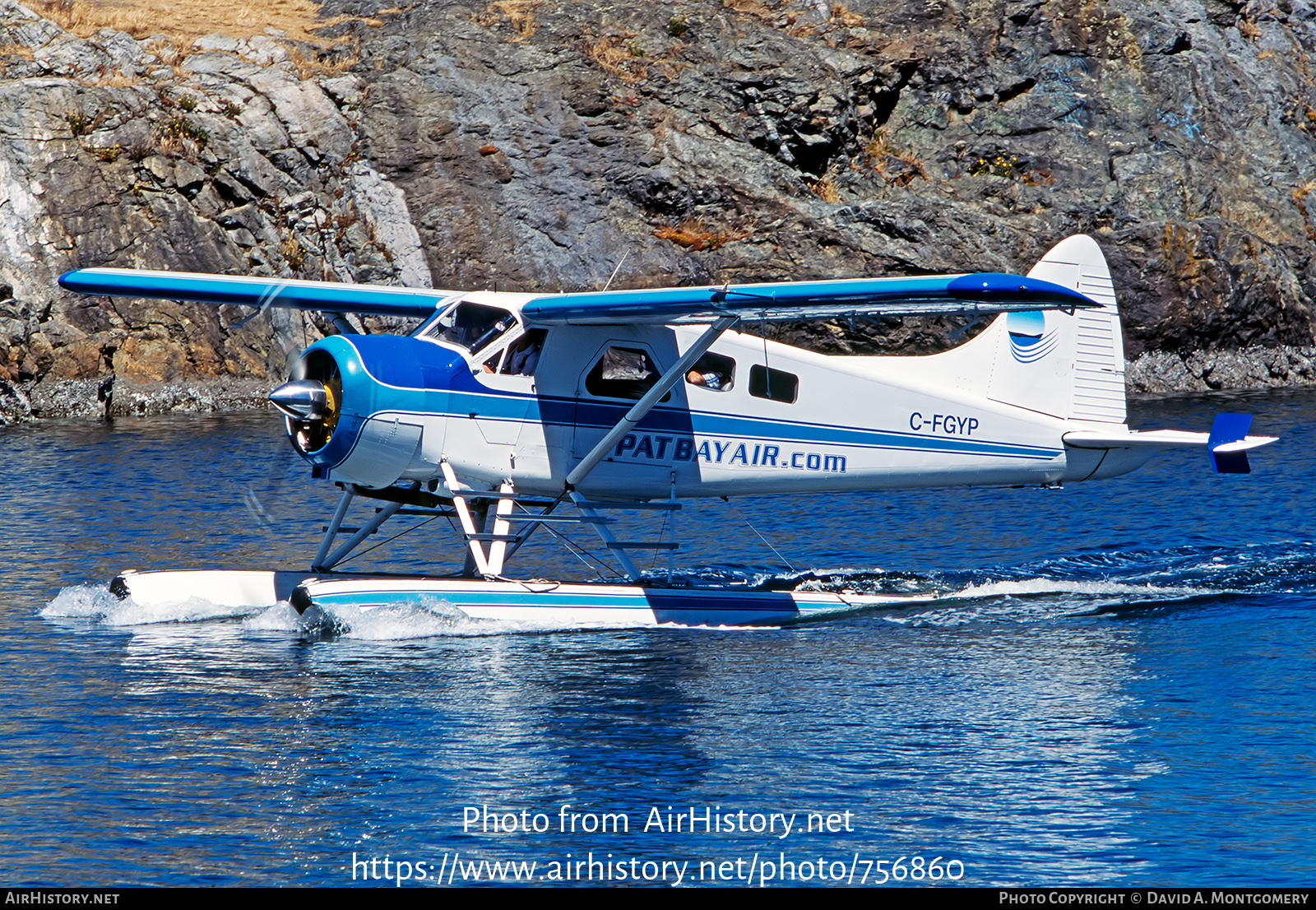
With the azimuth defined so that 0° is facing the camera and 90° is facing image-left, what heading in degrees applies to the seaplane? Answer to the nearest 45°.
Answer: approximately 45°

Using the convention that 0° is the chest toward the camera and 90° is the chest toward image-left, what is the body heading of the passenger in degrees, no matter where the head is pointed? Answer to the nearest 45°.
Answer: approximately 90°
